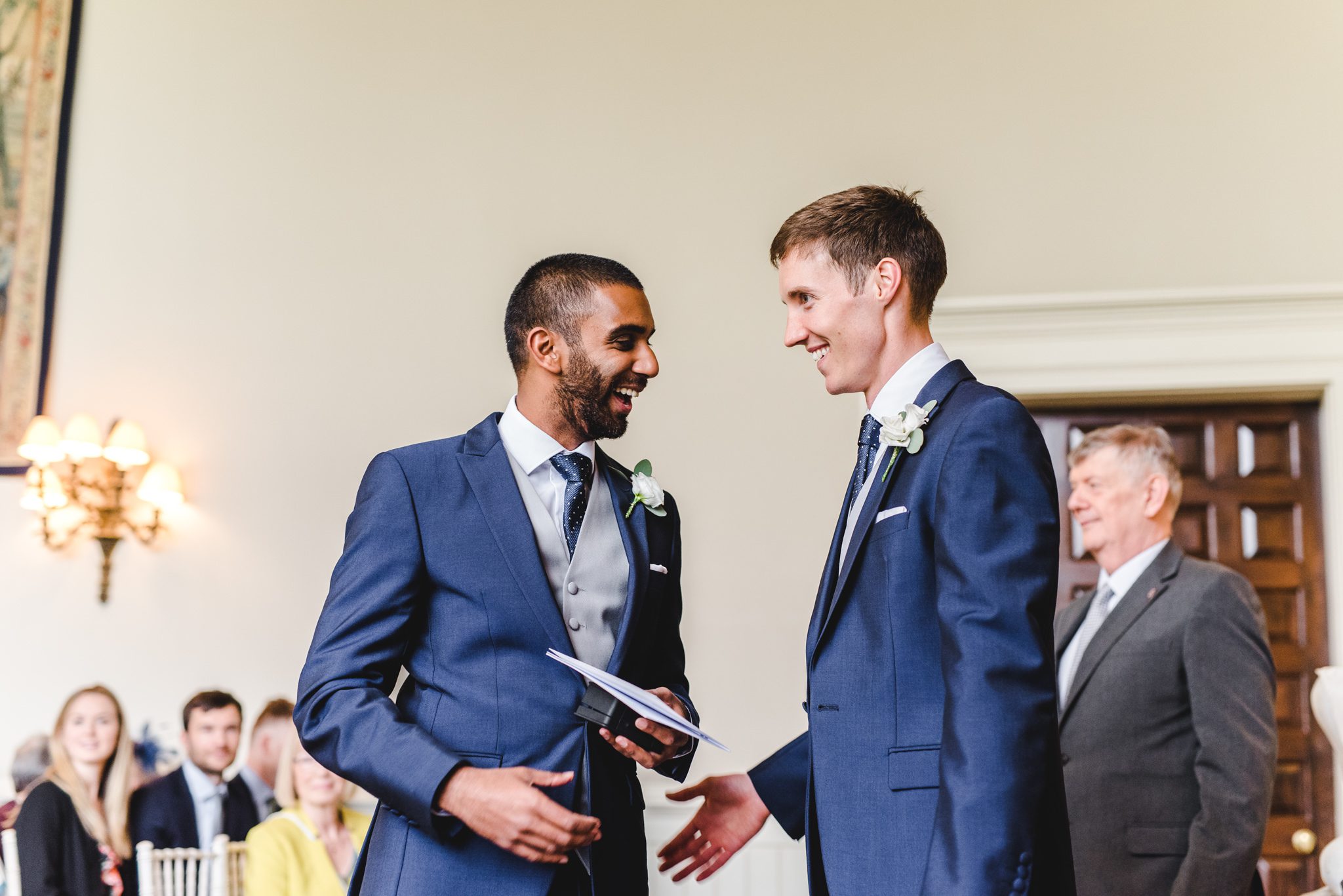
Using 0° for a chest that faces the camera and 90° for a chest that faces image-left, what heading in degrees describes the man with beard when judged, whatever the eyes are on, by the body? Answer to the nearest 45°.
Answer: approximately 315°

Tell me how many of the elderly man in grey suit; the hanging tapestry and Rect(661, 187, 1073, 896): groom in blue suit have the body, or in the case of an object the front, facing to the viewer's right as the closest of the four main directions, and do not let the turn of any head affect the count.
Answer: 0

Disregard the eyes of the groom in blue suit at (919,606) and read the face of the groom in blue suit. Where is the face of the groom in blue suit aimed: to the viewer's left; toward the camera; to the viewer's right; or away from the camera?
to the viewer's left

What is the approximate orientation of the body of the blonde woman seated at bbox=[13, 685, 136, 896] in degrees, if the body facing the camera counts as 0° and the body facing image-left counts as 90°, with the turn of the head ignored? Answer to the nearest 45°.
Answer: approximately 315°

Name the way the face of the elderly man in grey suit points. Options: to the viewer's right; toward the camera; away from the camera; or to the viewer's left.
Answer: to the viewer's left

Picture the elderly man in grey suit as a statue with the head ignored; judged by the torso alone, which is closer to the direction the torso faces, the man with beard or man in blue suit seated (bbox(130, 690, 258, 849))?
the man with beard

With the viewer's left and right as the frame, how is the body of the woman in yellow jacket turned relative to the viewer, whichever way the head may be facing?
facing the viewer and to the right of the viewer

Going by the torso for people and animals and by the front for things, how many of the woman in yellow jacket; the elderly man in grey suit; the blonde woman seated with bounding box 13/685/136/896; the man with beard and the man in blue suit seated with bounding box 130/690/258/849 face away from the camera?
0

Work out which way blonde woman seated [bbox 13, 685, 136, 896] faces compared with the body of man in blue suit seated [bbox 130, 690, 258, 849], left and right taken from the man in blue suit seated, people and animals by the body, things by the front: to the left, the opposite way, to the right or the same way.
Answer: the same way

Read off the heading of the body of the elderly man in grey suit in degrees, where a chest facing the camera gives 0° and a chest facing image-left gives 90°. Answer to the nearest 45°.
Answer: approximately 45°

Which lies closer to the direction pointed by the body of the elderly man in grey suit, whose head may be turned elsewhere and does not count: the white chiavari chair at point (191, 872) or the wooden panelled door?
the white chiavari chair

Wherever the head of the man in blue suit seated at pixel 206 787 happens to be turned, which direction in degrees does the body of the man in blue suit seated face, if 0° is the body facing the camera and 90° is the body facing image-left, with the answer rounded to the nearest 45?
approximately 315°

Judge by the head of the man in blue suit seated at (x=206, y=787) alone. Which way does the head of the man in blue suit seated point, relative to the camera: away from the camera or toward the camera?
toward the camera

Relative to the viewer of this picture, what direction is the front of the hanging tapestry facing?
facing the viewer
